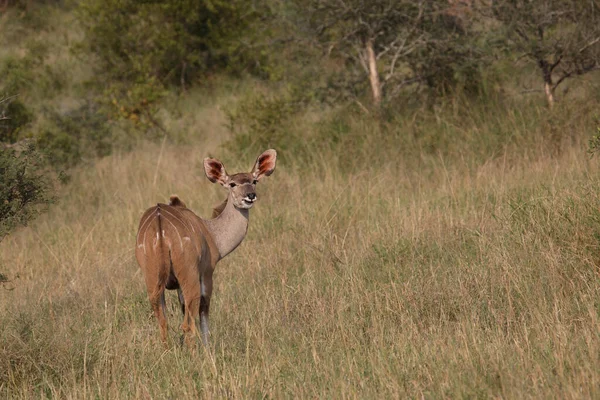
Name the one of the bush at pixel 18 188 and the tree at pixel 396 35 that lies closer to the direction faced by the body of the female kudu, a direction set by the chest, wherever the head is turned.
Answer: the tree

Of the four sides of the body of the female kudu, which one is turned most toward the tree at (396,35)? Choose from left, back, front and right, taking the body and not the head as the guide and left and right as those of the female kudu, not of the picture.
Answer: front

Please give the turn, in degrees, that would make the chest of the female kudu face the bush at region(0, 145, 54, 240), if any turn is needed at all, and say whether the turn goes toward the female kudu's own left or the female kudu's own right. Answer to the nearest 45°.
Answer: approximately 90° to the female kudu's own left

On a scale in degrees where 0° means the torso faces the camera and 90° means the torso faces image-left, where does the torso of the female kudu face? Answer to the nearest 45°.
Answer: approximately 225°

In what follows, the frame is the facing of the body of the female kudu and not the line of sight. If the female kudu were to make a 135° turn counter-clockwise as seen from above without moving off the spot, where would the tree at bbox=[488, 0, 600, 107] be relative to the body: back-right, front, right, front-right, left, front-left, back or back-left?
back-right
